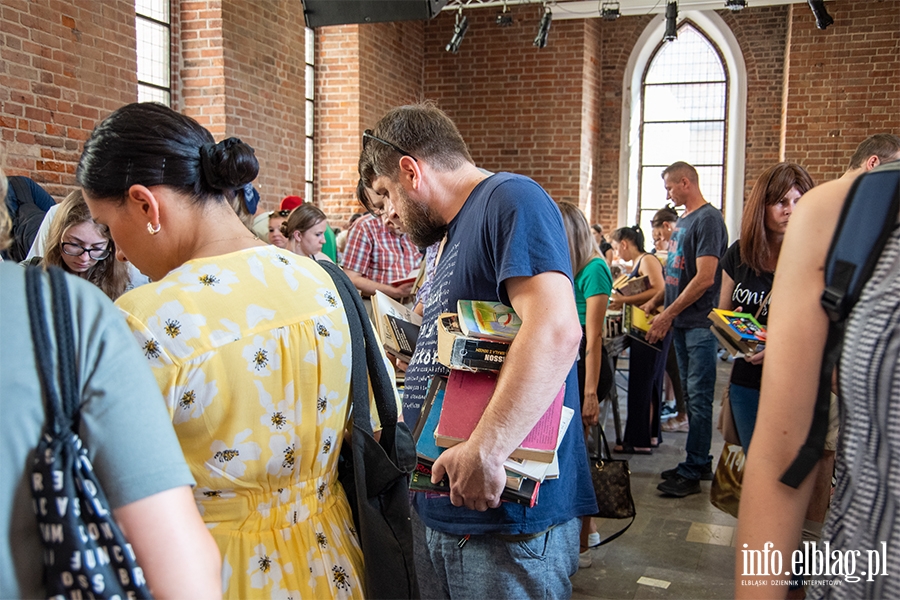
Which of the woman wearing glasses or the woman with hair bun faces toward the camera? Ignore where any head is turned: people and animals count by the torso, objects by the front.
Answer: the woman wearing glasses

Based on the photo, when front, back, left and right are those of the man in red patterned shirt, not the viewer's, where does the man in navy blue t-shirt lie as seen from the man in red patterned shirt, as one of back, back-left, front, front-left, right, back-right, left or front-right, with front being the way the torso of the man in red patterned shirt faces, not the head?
front-right

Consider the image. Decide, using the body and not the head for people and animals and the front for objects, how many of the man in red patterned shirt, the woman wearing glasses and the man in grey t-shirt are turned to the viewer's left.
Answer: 1

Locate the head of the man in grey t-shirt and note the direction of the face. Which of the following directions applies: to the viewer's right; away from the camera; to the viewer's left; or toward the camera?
to the viewer's left

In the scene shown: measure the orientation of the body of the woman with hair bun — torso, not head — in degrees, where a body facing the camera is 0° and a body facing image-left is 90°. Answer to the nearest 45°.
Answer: approximately 135°

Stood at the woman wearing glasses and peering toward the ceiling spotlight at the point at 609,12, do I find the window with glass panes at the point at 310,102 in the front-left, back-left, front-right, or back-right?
front-left

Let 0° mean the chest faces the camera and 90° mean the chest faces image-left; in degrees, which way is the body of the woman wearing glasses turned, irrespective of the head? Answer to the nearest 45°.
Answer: approximately 0°

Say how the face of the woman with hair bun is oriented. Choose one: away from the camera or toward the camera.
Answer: away from the camera

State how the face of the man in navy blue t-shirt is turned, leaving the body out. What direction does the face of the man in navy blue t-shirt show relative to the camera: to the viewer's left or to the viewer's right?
to the viewer's left
